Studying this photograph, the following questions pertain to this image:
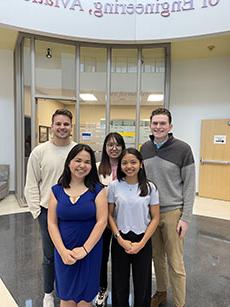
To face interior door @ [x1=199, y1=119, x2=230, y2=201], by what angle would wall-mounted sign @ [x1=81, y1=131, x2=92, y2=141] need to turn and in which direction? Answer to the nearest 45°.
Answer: approximately 90° to its left

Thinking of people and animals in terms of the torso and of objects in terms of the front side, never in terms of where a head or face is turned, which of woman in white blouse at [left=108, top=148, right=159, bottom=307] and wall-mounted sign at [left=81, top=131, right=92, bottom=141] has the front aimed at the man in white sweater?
the wall-mounted sign

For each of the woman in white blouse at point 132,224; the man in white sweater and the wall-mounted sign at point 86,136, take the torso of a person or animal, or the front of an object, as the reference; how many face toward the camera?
3

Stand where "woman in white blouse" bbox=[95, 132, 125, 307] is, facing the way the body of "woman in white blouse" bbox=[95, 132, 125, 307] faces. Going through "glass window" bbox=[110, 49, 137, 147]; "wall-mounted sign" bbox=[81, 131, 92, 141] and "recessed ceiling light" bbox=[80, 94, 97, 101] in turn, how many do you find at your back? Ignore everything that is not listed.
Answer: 3

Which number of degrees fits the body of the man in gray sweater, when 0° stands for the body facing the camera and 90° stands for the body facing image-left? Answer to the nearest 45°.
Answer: approximately 45°

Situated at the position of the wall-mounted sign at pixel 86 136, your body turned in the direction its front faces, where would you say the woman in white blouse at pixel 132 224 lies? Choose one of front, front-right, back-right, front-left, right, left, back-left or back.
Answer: front

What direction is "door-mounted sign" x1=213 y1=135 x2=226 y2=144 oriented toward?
toward the camera

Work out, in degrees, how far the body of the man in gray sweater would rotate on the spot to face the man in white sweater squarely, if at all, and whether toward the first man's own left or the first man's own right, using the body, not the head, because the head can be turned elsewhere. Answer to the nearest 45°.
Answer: approximately 45° to the first man's own right

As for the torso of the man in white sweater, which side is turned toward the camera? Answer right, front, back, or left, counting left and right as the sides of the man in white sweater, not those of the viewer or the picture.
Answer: front

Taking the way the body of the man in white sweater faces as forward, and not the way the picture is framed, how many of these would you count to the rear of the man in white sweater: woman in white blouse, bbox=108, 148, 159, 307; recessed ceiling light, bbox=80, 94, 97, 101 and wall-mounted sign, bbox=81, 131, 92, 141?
2

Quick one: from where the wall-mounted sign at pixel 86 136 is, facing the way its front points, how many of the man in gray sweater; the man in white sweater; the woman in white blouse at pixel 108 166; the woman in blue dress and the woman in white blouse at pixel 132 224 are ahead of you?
5

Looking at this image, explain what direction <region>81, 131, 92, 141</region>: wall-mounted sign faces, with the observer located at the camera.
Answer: facing the viewer

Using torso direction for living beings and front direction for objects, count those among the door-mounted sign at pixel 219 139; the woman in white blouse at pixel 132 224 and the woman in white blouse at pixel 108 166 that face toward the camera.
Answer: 3
